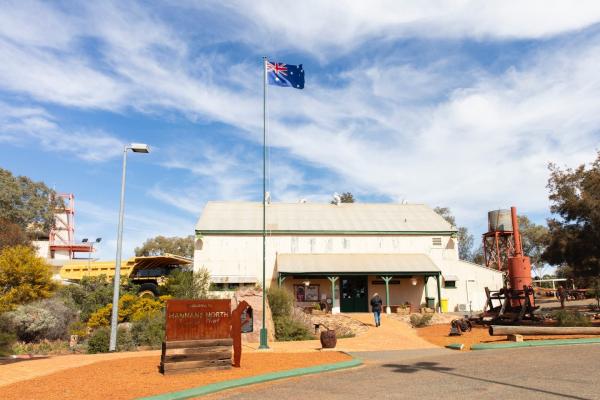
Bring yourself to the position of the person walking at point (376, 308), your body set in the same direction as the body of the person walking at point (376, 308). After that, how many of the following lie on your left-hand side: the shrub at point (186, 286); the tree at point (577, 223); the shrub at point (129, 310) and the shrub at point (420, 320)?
2

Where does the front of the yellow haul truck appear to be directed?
to the viewer's right

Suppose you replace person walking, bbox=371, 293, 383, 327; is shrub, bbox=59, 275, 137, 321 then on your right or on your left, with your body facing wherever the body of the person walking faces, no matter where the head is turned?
on your left

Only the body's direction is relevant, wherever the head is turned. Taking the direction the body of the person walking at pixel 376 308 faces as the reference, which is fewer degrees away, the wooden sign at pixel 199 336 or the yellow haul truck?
the yellow haul truck

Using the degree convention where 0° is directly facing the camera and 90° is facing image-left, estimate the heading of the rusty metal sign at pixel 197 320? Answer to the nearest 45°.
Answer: approximately 0°

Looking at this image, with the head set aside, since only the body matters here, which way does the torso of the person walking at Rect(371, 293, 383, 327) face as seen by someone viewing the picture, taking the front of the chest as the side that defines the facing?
away from the camera

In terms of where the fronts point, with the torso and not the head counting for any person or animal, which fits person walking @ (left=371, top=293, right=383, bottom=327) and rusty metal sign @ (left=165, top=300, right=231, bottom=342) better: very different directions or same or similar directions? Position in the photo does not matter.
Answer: very different directions

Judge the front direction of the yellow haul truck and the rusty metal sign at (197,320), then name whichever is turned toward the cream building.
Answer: the yellow haul truck

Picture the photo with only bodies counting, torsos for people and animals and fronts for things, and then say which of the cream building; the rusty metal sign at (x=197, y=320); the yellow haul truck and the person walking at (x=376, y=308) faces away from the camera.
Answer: the person walking

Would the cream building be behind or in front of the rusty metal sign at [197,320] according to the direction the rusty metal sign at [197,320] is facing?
behind
